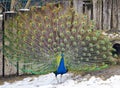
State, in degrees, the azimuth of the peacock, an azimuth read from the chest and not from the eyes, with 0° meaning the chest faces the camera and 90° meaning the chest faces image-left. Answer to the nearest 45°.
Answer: approximately 0°
